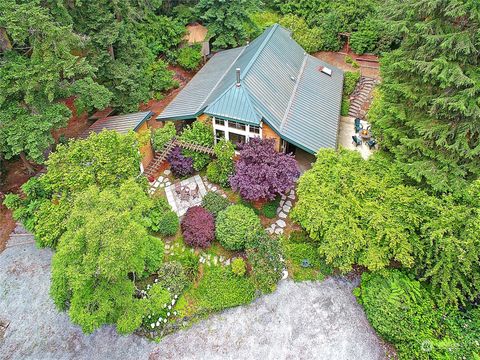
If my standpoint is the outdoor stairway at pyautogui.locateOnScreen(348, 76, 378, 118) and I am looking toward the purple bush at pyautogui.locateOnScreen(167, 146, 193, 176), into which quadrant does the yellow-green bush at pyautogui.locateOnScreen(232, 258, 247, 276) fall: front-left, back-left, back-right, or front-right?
front-left
